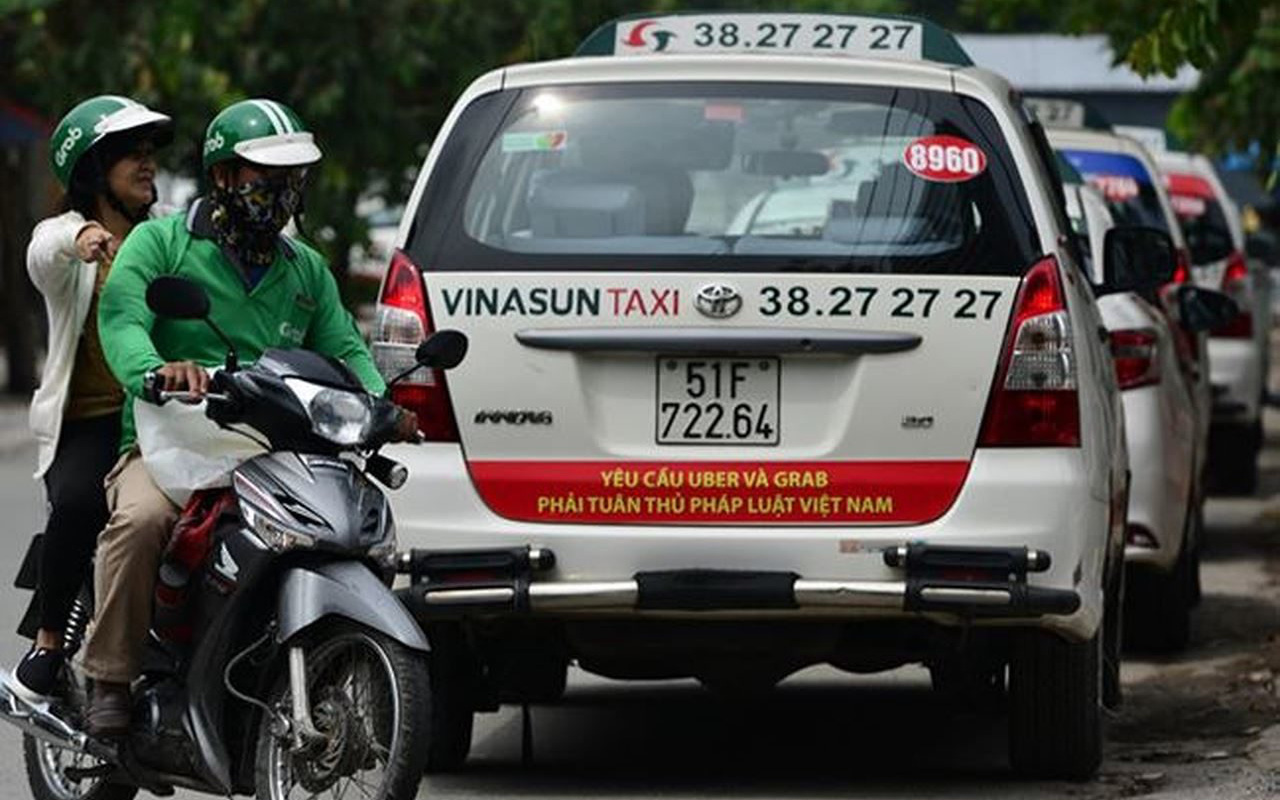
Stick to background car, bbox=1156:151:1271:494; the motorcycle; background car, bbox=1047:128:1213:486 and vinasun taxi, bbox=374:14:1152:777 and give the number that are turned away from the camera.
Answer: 3

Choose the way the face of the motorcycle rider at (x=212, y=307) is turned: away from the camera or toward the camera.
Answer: toward the camera

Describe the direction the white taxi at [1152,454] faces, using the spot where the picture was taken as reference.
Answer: facing away from the viewer

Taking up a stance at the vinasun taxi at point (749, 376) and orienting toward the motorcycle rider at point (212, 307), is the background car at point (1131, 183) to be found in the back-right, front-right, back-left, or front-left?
back-right

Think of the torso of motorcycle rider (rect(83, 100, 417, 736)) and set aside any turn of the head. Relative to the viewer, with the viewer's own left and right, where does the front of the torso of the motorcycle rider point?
facing the viewer and to the right of the viewer

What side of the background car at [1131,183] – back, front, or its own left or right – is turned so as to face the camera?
back

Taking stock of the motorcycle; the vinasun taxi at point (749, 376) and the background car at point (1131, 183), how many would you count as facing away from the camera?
2

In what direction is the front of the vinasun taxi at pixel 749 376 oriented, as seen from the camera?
facing away from the viewer

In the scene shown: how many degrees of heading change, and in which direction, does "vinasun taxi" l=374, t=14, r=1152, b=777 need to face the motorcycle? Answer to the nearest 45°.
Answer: approximately 135° to its left

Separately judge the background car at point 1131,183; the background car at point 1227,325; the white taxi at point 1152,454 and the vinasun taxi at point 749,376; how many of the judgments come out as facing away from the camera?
4

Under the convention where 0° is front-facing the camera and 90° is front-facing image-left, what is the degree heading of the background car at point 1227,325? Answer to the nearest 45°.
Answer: approximately 180°
